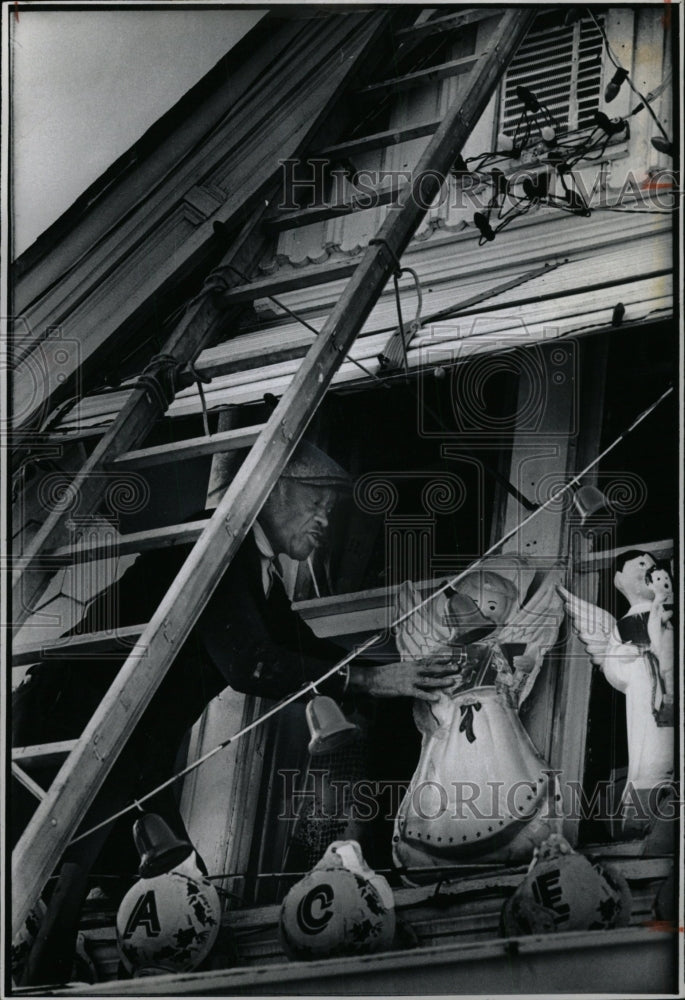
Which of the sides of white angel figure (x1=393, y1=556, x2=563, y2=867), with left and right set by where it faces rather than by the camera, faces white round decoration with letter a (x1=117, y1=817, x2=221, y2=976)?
right

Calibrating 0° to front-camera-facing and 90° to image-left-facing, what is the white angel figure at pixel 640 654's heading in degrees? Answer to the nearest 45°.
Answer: approximately 315°

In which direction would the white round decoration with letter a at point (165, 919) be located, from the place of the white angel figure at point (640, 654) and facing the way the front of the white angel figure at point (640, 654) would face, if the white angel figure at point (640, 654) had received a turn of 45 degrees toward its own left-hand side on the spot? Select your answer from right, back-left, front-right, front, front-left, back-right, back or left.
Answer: back

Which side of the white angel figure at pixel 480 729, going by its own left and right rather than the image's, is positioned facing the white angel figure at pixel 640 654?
left

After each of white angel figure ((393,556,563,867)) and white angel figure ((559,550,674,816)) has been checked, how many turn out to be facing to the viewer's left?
0

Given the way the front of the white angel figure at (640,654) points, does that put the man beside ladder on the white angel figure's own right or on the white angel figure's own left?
on the white angel figure's own right

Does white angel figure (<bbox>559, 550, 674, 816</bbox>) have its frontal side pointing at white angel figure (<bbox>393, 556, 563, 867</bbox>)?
no

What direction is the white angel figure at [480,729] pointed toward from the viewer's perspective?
toward the camera
